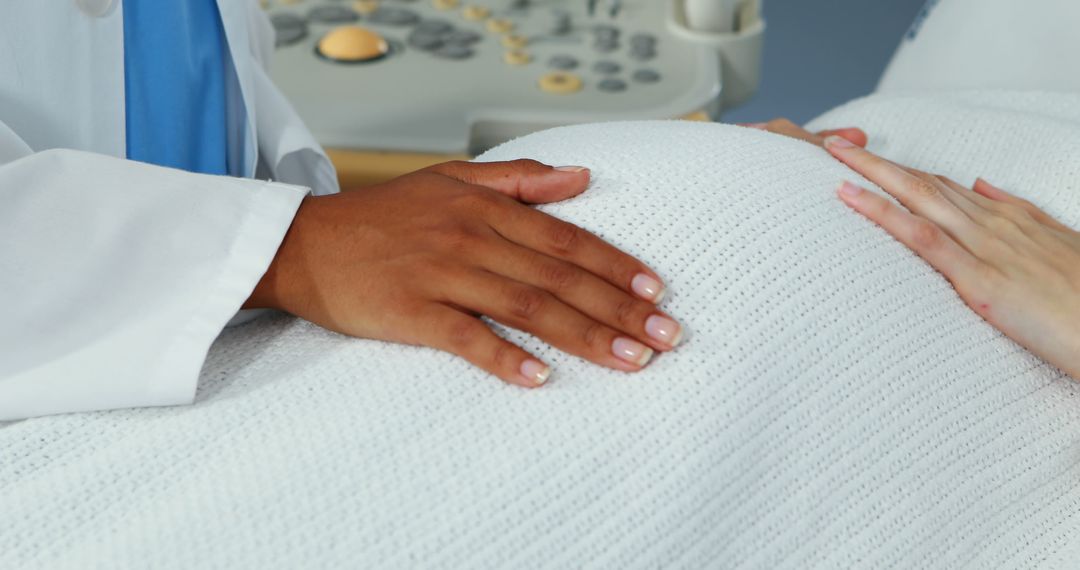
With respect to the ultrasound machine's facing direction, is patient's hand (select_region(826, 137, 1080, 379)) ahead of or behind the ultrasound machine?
ahead

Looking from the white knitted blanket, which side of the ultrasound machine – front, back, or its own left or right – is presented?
front

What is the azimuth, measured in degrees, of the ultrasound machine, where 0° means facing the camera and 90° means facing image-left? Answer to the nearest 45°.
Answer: approximately 0°
